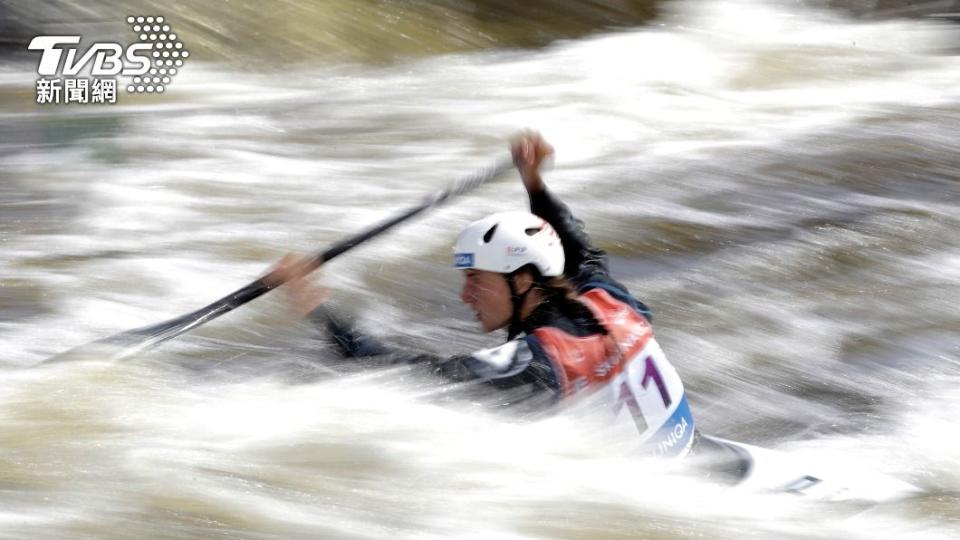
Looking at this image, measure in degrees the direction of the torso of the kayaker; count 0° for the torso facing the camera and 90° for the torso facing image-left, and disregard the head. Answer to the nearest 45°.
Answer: approximately 135°
